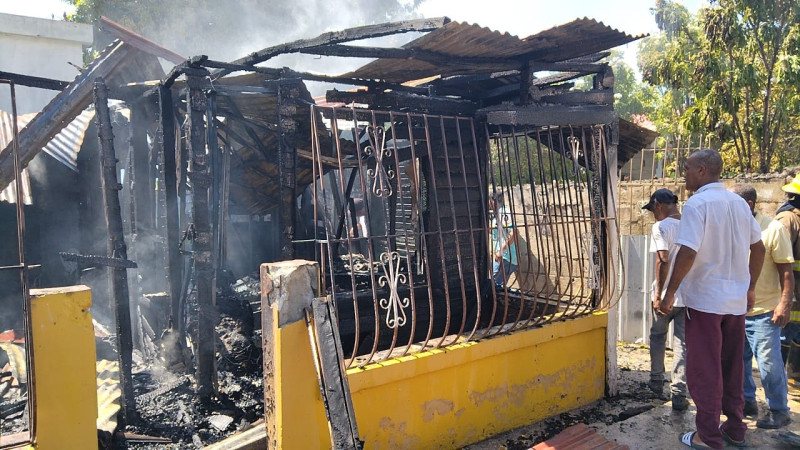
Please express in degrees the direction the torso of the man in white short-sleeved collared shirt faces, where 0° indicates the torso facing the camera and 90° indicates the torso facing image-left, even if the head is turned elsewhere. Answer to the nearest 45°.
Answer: approximately 135°

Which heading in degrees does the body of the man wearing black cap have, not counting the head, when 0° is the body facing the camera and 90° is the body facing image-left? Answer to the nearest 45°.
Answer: approximately 90°

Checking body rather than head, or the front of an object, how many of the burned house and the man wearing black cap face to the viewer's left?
1

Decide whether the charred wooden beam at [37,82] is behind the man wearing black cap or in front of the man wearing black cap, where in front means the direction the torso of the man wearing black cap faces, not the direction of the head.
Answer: in front

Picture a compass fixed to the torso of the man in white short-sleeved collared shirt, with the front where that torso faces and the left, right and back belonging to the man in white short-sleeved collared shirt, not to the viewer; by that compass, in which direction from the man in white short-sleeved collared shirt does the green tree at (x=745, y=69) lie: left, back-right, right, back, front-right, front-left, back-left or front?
front-right

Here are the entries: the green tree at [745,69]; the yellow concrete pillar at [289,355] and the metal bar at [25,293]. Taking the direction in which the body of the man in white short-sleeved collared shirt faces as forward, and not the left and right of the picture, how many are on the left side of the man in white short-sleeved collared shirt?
2

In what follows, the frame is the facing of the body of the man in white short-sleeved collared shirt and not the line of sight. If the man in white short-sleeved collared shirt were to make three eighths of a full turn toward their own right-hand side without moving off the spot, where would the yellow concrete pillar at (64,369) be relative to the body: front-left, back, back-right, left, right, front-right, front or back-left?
back-right

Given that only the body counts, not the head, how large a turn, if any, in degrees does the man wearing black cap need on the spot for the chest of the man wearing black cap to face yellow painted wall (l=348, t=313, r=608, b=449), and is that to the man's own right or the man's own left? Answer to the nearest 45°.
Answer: approximately 45° to the man's own left
